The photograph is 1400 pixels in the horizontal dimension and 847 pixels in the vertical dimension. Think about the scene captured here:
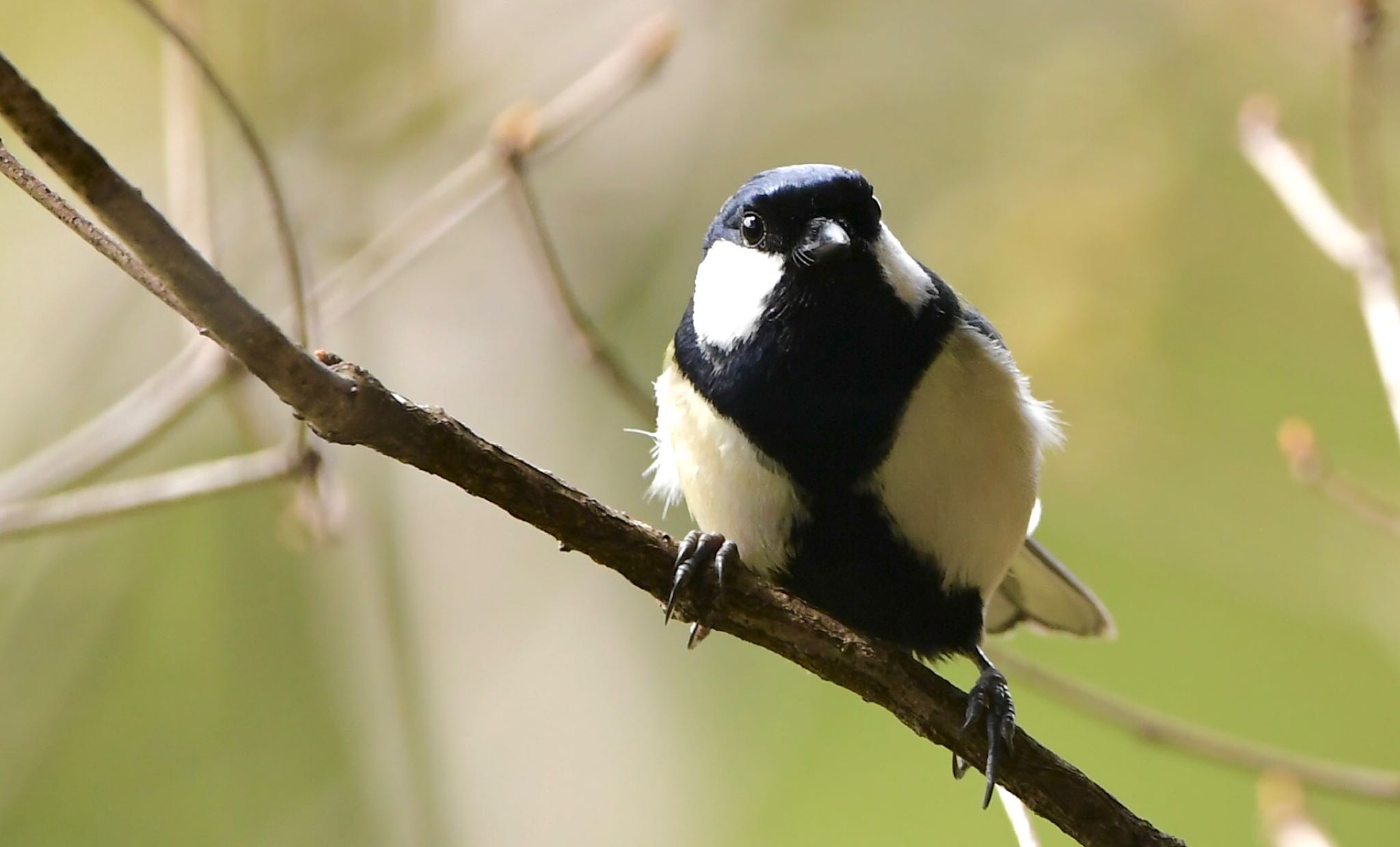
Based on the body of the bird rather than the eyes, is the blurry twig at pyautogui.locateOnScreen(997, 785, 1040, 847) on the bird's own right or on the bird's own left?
on the bird's own left

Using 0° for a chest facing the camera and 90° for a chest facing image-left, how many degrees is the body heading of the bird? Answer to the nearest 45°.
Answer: approximately 0°

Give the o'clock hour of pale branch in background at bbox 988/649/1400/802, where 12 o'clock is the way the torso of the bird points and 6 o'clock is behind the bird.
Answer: The pale branch in background is roughly at 8 o'clock from the bird.

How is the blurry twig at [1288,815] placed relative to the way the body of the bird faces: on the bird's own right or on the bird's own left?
on the bird's own left

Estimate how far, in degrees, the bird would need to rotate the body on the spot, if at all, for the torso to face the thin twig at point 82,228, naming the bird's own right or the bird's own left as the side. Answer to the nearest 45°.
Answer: approximately 45° to the bird's own right

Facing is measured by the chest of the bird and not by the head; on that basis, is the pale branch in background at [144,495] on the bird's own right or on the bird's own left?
on the bird's own right

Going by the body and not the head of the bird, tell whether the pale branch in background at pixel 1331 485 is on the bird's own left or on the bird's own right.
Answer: on the bird's own left

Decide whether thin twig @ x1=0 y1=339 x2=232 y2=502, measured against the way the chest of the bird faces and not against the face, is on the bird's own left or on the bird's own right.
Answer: on the bird's own right

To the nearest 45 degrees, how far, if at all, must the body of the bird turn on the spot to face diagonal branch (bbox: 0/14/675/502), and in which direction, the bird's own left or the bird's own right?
approximately 90° to the bird's own right

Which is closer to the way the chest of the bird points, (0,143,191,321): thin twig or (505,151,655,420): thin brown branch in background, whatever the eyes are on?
the thin twig

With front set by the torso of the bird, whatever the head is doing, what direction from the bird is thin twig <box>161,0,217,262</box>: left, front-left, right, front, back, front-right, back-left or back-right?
right
